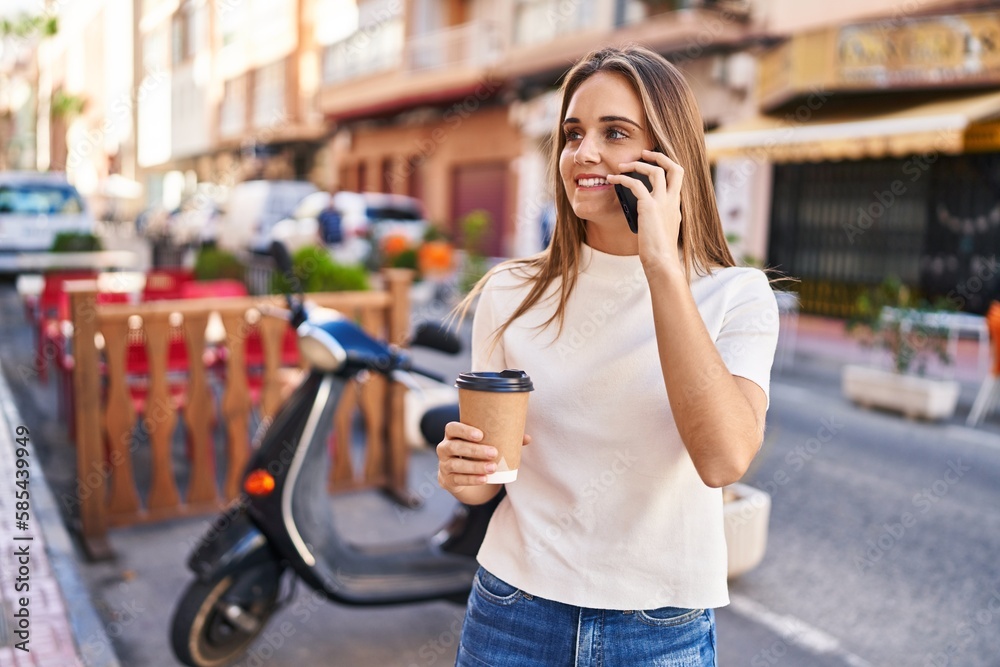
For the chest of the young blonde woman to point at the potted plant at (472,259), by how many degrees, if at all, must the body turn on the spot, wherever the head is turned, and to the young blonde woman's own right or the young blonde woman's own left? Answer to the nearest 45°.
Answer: approximately 180°

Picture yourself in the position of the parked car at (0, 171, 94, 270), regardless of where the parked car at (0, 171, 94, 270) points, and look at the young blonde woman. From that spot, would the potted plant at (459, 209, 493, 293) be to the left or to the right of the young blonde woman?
left

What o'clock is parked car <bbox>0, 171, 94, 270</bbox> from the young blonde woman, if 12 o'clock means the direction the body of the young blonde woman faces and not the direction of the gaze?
The parked car is roughly at 5 o'clock from the young blonde woman.

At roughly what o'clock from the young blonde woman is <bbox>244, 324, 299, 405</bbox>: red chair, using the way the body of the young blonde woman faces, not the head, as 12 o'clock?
The red chair is roughly at 5 o'clock from the young blonde woman.

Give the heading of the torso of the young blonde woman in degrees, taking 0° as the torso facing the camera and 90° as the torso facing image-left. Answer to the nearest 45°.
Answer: approximately 0°

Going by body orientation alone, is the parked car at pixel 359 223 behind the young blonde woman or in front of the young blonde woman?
behind
